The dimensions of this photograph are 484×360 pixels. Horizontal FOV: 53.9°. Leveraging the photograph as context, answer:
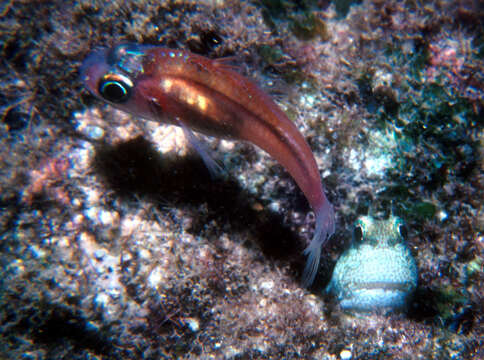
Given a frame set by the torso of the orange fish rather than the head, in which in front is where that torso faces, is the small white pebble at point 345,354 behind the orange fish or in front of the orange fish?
behind

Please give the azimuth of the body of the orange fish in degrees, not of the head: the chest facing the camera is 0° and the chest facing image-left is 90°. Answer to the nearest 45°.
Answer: approximately 90°
